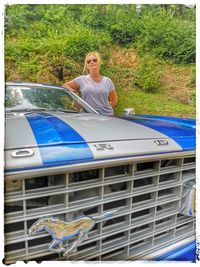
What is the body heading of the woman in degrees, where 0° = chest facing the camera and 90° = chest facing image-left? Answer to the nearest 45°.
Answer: approximately 0°

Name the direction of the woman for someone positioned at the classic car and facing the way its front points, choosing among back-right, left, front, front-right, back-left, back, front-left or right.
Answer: back-left

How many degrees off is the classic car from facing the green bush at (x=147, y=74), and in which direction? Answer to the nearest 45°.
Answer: approximately 135° to its left

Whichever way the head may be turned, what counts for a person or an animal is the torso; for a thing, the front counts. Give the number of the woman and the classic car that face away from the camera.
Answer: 0

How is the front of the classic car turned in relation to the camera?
facing the viewer and to the right of the viewer

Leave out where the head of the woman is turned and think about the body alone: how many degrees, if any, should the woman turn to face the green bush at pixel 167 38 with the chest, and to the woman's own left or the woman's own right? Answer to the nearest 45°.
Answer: approximately 90° to the woman's own left
